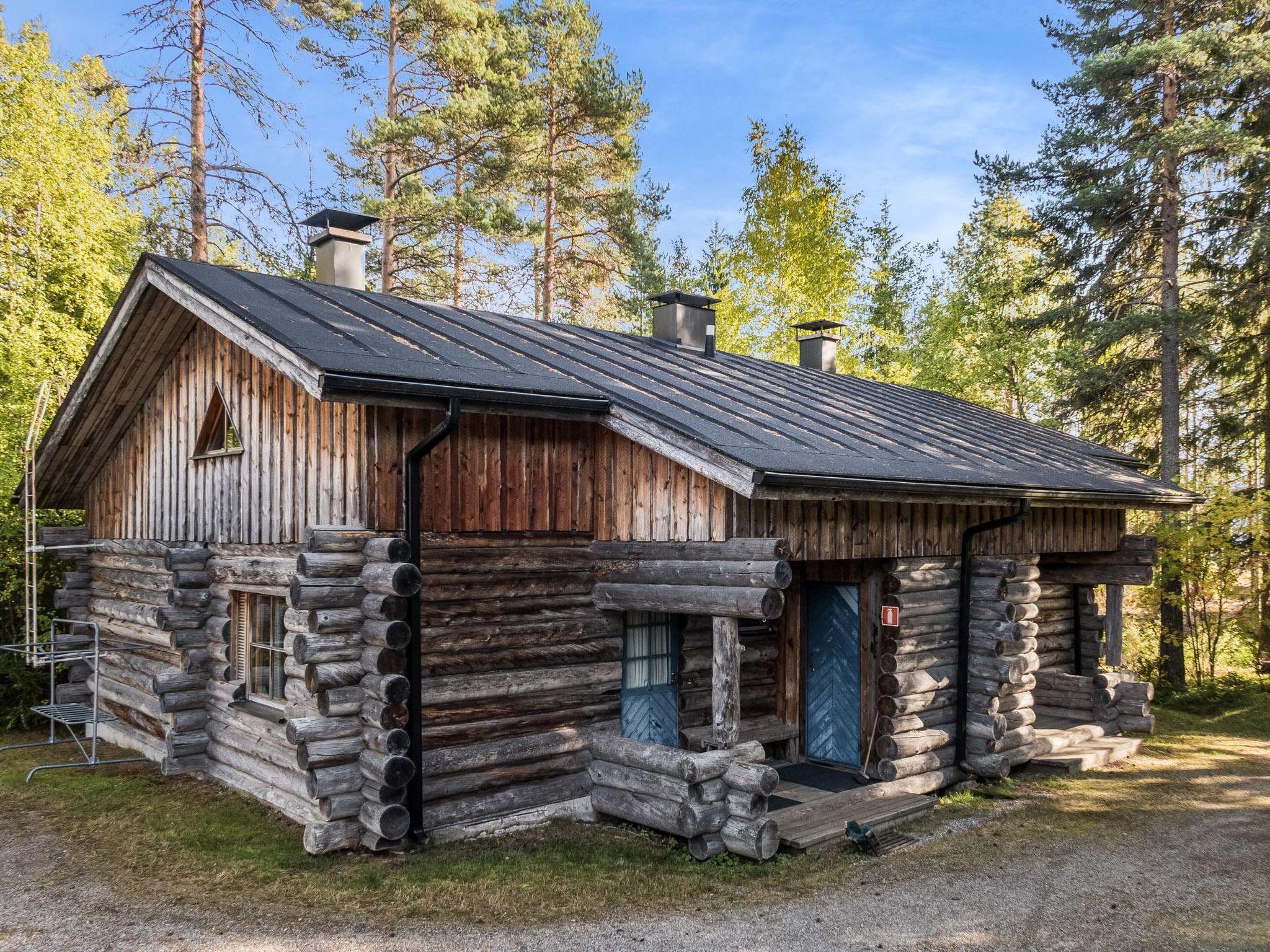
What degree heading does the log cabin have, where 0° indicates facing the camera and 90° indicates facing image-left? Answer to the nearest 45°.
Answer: approximately 315°

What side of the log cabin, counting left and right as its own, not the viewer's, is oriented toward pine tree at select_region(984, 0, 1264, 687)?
left

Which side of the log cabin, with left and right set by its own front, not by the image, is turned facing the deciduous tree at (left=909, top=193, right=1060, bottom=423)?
left

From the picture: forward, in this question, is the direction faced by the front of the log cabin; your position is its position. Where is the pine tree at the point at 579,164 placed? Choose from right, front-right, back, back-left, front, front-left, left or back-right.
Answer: back-left
